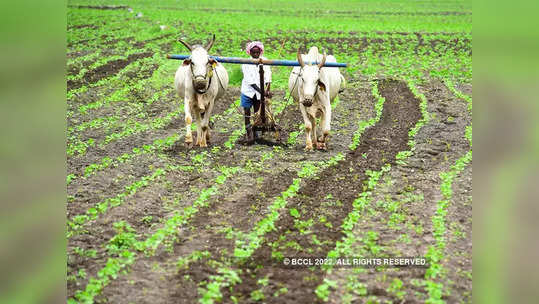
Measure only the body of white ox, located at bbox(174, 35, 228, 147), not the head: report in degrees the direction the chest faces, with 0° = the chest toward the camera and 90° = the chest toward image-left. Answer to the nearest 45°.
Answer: approximately 0°

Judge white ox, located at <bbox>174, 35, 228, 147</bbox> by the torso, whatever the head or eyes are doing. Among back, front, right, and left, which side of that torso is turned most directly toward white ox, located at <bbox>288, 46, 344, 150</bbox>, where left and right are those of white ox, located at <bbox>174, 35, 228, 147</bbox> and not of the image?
left

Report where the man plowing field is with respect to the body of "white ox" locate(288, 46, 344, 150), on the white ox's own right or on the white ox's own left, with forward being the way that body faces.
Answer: on the white ox's own right

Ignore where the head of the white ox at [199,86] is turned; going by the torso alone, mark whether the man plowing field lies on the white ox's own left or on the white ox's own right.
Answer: on the white ox's own left

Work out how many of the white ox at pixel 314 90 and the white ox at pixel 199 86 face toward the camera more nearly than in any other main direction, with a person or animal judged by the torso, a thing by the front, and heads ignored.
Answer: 2

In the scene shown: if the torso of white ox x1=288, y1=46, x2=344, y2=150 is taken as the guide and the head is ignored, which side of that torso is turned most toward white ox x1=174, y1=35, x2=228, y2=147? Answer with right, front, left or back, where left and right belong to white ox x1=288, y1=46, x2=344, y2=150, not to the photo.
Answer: right
